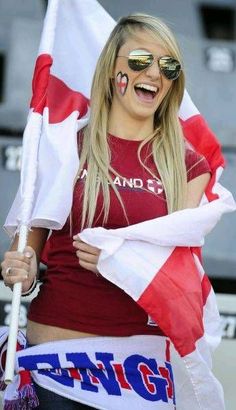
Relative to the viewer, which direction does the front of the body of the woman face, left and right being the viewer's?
facing the viewer
